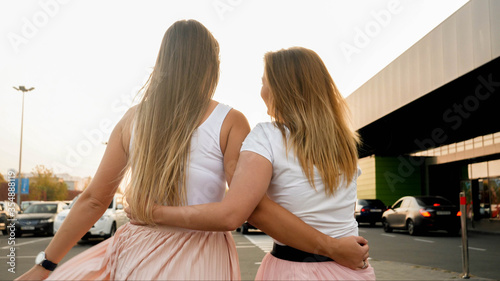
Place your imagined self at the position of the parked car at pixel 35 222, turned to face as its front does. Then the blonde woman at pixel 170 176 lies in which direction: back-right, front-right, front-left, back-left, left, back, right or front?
front-left

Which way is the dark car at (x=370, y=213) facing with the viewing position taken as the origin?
facing away from the viewer and to the left of the viewer

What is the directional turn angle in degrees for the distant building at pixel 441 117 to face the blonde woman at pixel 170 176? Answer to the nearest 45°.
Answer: approximately 45° to its left

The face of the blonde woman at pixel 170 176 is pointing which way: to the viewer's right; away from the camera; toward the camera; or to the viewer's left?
away from the camera

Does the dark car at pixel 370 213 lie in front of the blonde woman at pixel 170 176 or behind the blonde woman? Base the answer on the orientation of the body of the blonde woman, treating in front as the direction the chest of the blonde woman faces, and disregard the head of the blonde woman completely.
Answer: in front

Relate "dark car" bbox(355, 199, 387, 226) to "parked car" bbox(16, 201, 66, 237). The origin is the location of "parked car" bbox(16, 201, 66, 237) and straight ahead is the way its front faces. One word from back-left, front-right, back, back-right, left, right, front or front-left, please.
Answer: back-left

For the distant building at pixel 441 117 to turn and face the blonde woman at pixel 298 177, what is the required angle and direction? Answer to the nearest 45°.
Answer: approximately 45° to its left

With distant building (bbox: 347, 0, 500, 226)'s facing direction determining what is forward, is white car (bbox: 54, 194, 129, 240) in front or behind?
in front

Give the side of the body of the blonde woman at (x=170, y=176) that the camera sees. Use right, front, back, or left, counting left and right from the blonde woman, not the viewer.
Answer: back

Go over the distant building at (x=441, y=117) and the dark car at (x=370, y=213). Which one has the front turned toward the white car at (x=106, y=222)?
the distant building

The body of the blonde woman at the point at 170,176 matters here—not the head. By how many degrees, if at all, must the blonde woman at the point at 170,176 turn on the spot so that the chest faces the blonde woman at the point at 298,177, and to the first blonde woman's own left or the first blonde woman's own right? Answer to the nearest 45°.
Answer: approximately 90° to the first blonde woman's own right

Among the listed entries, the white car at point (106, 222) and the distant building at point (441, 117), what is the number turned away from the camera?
0

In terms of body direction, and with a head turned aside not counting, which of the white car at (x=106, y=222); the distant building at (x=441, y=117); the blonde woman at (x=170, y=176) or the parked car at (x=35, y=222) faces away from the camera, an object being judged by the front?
the blonde woman

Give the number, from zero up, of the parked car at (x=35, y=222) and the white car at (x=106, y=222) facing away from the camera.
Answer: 0

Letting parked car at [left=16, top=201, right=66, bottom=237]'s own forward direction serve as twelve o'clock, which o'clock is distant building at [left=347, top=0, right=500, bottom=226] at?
The distant building is roughly at 8 o'clock from the parked car.

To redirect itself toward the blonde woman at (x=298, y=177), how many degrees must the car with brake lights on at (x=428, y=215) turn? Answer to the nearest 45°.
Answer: approximately 135° to its left

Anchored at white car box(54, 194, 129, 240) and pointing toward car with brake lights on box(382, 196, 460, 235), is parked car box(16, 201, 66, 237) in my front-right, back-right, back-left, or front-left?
back-left

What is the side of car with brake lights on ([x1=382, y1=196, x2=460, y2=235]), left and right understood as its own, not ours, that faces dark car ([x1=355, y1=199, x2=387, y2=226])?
front
